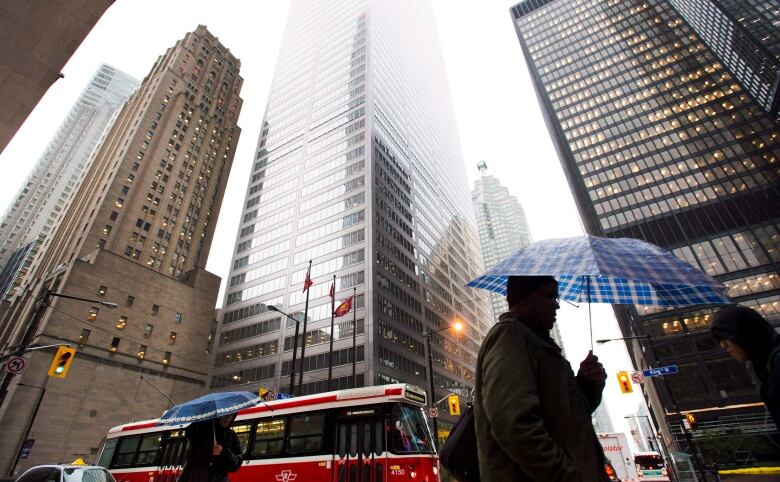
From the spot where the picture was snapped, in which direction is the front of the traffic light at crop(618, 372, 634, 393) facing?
facing the viewer

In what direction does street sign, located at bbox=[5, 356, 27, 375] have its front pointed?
toward the camera

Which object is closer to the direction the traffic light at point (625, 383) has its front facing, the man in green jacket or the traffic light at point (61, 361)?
the man in green jacket

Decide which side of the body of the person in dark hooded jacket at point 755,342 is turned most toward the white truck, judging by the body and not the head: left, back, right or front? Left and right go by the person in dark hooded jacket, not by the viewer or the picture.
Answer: right
